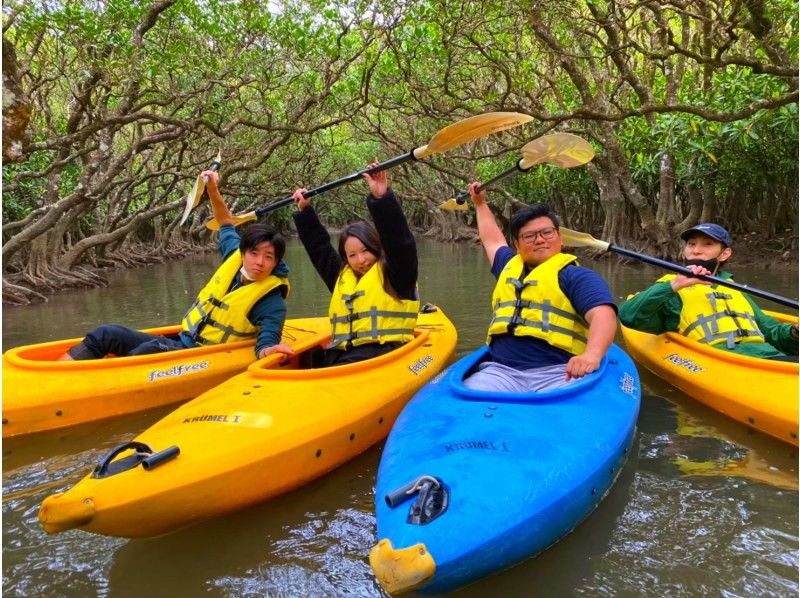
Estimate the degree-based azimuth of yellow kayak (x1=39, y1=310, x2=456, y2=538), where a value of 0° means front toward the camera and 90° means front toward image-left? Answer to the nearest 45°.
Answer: approximately 45°

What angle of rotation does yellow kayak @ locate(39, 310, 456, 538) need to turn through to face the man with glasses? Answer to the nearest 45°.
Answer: approximately 135° to its left

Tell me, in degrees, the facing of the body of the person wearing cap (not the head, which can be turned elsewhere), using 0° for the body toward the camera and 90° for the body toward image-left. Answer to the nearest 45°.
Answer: approximately 0°

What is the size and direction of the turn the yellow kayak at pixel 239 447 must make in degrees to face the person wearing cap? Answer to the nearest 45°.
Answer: approximately 135° to its left

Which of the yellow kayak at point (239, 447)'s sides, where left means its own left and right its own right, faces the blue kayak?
left

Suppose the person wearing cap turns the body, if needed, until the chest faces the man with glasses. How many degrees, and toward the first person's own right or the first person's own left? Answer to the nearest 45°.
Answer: approximately 45° to the first person's own right
